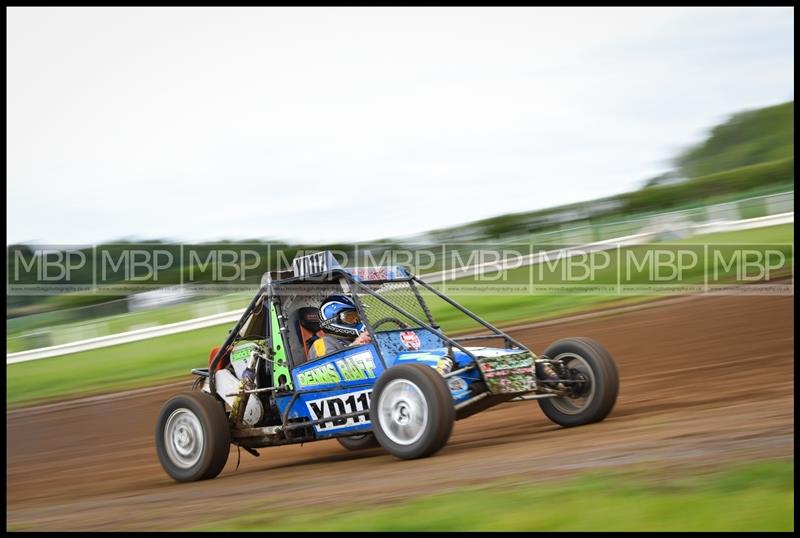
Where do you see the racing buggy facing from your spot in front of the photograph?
facing the viewer and to the right of the viewer
